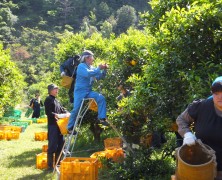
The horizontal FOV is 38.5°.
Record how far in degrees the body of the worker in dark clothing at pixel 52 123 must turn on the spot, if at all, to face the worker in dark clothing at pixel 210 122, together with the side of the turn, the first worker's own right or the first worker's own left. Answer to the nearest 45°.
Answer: approximately 90° to the first worker's own right

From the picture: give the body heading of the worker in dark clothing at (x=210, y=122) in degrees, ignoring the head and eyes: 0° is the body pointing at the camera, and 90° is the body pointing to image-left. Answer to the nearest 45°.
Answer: approximately 0°

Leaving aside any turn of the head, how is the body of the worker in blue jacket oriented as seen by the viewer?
to the viewer's right

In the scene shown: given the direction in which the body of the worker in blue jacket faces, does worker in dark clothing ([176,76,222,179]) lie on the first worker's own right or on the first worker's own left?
on the first worker's own right

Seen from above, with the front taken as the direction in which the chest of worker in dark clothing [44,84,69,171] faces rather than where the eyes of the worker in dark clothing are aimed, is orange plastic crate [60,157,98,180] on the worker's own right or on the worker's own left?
on the worker's own right

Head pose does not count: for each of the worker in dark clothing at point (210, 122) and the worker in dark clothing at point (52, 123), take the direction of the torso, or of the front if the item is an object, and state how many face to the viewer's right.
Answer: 1

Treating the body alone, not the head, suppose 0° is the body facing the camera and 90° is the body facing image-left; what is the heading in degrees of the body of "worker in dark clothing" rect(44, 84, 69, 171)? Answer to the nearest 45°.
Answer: approximately 270°

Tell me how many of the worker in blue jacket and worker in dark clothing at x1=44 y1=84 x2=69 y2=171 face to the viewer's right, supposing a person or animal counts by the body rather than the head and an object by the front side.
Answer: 2
